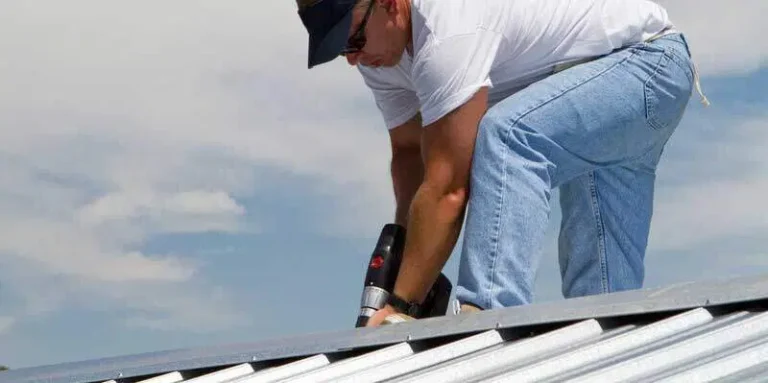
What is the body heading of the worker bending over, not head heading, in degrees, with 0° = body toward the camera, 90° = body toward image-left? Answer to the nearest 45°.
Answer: approximately 90°
